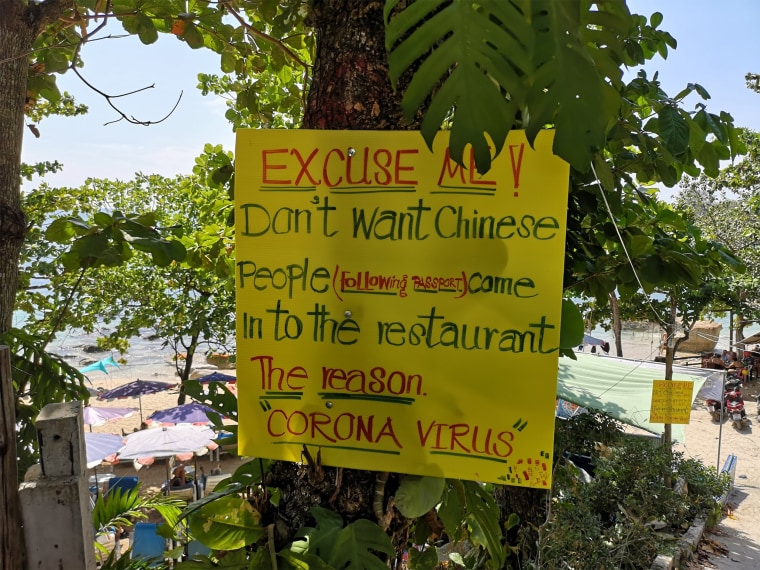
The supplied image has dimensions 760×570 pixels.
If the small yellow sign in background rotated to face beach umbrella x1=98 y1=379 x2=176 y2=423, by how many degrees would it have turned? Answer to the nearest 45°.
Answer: approximately 90° to its right

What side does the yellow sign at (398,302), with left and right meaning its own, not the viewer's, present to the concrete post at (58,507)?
right

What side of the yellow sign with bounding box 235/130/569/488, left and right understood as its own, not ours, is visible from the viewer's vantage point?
front

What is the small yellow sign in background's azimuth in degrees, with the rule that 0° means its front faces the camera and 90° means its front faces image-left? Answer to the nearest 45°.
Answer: approximately 0°

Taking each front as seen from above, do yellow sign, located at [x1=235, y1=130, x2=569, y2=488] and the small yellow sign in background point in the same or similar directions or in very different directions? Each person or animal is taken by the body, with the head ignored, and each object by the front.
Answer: same or similar directions

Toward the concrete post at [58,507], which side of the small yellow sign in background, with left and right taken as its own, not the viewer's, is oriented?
front

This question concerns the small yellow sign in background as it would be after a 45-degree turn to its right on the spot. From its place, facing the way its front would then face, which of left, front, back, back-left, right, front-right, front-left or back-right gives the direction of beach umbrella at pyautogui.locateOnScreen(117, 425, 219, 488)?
front-right

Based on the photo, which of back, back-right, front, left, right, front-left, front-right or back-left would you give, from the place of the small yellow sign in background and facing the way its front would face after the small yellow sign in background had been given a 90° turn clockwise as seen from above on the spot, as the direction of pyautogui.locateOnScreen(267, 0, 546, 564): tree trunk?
left

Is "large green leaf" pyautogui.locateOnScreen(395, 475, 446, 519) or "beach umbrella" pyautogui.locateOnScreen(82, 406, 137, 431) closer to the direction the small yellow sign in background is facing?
the large green leaf

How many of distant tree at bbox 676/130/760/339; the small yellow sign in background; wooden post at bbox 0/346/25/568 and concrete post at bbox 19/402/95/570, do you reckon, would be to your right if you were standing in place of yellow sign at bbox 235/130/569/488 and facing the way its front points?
2

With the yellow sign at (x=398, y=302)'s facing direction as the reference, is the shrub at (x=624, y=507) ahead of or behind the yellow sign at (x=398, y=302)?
behind

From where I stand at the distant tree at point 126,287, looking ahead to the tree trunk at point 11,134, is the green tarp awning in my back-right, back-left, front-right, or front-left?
front-left

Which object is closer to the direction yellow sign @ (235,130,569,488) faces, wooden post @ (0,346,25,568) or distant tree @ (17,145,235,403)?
the wooden post

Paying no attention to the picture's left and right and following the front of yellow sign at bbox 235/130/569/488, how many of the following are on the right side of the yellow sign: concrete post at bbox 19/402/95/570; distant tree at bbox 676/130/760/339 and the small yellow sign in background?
1

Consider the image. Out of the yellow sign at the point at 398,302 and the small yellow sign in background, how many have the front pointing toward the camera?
2

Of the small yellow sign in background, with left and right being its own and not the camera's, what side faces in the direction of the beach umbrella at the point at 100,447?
right

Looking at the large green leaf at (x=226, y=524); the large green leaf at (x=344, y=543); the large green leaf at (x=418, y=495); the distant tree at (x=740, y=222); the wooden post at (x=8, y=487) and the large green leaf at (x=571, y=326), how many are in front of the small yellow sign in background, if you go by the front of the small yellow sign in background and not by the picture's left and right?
5

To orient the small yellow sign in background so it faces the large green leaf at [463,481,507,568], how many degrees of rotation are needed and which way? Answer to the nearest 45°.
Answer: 0° — it already faces it
